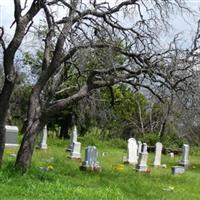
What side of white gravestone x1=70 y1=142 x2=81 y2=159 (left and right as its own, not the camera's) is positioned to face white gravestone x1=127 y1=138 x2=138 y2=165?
left

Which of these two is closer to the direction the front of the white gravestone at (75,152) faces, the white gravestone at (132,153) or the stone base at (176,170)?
the stone base

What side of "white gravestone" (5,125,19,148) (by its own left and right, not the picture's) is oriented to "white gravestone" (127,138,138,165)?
left

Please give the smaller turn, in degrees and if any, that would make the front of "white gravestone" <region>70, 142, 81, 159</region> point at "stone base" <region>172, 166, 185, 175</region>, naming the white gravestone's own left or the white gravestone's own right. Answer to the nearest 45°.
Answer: approximately 45° to the white gravestone's own left

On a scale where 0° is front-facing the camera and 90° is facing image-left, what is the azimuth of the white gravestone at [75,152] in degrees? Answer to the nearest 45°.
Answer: approximately 0°

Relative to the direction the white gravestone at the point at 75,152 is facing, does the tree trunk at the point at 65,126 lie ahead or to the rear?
to the rear

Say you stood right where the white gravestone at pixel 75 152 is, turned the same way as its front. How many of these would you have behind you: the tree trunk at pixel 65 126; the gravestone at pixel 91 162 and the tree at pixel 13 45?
1

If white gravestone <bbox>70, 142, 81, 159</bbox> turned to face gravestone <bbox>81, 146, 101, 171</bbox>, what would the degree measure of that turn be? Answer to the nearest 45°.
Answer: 0° — it already faces it

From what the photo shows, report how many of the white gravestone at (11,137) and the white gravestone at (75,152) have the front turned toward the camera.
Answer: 2
